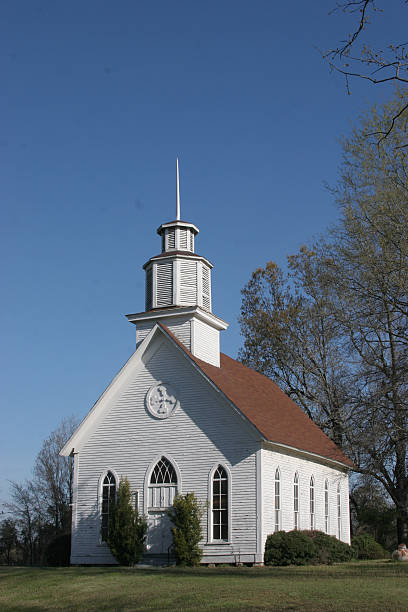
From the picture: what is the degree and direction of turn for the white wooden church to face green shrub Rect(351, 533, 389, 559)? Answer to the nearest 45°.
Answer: approximately 180°

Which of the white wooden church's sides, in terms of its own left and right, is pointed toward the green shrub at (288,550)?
left

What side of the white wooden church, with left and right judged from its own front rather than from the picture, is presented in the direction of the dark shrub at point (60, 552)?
right

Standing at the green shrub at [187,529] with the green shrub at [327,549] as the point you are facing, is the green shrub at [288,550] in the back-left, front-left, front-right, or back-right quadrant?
front-right

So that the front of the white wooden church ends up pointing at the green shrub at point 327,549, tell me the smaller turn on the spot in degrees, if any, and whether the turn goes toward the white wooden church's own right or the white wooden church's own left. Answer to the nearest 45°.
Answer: approximately 135° to the white wooden church's own left
